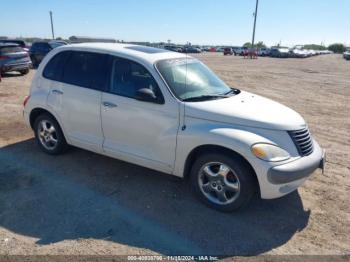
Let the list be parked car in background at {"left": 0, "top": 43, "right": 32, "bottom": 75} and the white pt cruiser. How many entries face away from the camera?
1

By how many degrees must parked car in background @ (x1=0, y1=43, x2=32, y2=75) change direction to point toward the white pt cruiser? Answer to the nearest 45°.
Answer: approximately 180°

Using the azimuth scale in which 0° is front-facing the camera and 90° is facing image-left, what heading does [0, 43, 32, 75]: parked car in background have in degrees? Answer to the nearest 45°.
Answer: approximately 180°

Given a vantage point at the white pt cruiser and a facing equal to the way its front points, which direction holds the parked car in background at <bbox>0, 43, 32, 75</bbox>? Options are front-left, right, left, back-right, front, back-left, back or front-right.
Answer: back

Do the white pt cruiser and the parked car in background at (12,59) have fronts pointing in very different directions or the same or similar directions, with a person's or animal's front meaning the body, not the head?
very different directions

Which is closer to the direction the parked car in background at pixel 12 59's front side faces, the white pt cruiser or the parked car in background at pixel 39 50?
the parked car in background

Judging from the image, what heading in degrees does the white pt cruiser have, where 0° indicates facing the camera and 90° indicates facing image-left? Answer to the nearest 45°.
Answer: approximately 315°

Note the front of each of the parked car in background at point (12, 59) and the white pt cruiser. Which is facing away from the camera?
the parked car in background

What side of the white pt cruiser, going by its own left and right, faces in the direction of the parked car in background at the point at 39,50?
back
